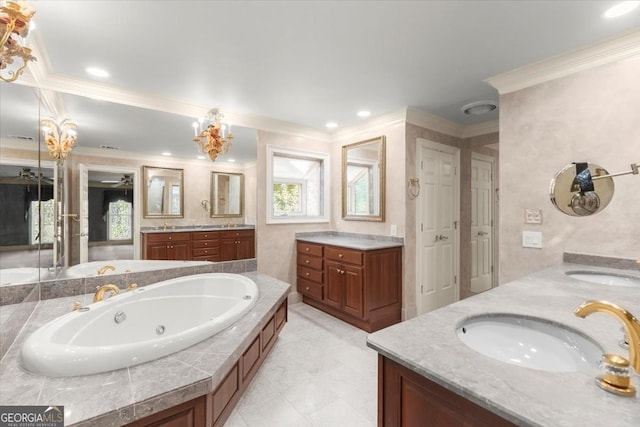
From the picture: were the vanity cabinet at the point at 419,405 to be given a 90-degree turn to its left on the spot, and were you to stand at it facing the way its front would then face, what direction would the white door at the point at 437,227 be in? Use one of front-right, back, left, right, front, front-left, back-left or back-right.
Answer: back-left

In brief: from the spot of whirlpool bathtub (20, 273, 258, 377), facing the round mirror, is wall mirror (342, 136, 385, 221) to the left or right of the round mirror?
left

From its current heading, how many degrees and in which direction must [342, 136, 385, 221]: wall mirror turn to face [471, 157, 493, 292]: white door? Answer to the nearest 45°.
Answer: approximately 135° to its left

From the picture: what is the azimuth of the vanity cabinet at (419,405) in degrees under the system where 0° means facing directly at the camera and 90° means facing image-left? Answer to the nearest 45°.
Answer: approximately 45°

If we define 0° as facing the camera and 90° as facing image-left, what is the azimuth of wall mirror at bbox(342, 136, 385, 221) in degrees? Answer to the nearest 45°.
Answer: approximately 45°

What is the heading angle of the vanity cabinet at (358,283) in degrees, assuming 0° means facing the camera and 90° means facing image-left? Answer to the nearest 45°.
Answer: approximately 45°

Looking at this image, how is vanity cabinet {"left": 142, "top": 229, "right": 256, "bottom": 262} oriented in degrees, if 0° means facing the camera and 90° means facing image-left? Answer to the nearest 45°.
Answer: approximately 0°

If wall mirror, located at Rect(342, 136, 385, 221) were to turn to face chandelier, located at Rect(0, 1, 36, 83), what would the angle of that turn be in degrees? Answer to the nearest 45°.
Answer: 0° — it already faces it

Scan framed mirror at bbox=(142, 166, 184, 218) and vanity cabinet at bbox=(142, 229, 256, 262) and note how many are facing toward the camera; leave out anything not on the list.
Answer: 2
